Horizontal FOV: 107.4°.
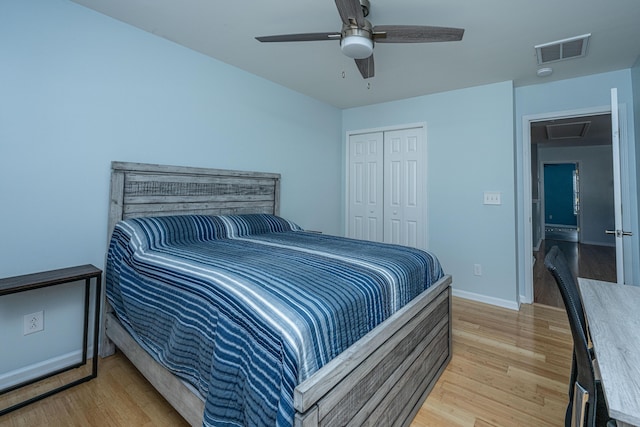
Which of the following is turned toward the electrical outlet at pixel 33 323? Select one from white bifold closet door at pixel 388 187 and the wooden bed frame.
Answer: the white bifold closet door

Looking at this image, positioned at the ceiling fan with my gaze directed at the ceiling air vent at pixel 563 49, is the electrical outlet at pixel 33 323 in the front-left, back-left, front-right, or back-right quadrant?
back-left

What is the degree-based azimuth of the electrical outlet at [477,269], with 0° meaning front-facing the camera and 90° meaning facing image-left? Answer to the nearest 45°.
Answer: approximately 0°

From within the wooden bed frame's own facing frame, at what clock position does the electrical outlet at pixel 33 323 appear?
The electrical outlet is roughly at 5 o'clock from the wooden bed frame.

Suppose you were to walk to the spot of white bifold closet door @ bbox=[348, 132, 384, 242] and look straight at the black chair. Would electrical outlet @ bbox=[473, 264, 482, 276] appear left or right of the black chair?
left

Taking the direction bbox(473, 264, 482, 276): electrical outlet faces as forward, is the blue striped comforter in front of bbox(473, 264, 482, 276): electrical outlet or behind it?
in front

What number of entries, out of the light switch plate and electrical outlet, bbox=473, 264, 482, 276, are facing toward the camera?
2

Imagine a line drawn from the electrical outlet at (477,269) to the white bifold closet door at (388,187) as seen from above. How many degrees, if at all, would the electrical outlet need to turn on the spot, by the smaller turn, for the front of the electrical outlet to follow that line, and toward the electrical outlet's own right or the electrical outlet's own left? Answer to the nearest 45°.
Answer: approximately 90° to the electrical outlet's own right

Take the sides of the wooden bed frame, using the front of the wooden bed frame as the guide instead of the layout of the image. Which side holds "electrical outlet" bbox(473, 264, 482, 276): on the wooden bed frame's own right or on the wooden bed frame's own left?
on the wooden bed frame's own left
